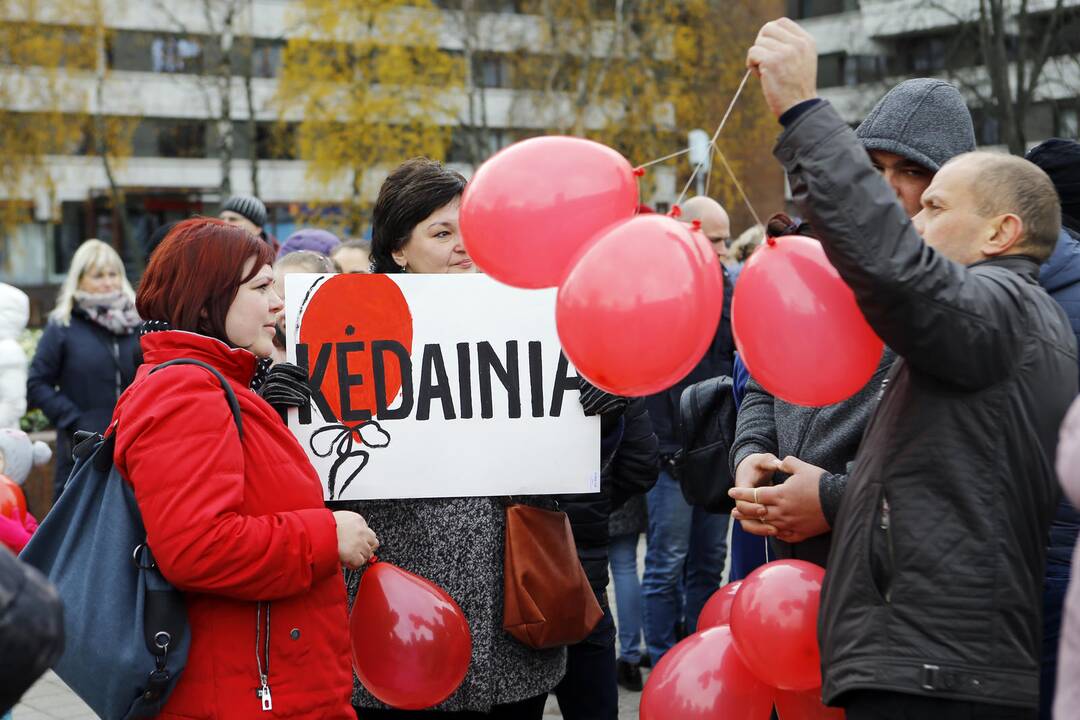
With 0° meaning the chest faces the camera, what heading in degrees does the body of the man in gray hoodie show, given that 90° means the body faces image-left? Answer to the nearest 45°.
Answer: approximately 45°

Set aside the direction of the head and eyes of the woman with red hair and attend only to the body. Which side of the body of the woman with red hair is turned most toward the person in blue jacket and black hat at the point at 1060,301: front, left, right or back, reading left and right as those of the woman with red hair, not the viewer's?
front

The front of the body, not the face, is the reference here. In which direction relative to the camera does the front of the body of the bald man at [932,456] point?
to the viewer's left

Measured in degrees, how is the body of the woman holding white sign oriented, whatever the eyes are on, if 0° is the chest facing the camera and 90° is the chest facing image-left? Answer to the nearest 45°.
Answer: approximately 315°

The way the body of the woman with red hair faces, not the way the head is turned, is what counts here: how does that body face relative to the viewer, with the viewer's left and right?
facing to the right of the viewer

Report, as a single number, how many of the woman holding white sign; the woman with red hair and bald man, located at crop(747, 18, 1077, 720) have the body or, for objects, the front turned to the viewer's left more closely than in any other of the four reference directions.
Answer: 1

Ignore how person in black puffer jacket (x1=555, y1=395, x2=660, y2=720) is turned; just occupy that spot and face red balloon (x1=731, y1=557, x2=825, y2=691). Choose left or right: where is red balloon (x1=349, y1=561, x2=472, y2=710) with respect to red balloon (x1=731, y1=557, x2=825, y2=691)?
right

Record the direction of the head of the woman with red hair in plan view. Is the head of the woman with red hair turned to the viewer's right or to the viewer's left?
to the viewer's right

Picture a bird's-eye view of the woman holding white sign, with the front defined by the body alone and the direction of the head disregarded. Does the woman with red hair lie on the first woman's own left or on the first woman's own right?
on the first woman's own right

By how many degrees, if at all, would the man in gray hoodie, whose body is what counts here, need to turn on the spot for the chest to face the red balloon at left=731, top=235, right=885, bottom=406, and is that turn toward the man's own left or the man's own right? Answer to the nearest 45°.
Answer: approximately 45° to the man's own left
